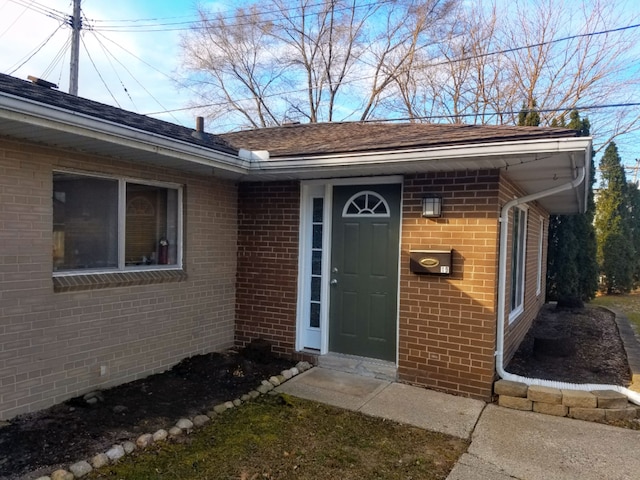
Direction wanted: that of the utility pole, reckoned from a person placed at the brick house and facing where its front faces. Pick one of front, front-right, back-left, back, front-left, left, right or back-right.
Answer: right

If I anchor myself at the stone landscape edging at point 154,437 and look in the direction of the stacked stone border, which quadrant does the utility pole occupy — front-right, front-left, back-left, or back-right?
back-left

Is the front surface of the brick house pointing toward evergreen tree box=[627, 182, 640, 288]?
no

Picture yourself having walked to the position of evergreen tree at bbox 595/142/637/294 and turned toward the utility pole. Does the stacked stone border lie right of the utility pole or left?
left

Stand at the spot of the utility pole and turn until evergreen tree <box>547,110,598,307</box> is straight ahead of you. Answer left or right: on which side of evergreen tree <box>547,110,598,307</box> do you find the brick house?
right

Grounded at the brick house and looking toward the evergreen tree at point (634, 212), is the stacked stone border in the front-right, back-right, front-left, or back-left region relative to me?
front-right

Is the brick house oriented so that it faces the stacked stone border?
no

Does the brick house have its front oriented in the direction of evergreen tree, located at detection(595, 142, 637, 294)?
no

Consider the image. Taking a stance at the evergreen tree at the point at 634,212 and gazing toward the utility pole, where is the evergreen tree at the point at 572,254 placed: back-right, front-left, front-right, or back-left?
front-left

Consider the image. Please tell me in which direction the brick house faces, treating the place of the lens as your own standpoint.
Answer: facing the viewer and to the left of the viewer
